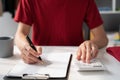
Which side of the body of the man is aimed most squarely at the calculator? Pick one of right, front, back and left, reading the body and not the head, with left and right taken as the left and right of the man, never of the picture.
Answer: front

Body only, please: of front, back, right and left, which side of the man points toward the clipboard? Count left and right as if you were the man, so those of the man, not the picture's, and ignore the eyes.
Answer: front

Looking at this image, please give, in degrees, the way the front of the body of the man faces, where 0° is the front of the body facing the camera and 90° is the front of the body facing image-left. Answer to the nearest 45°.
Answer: approximately 0°
